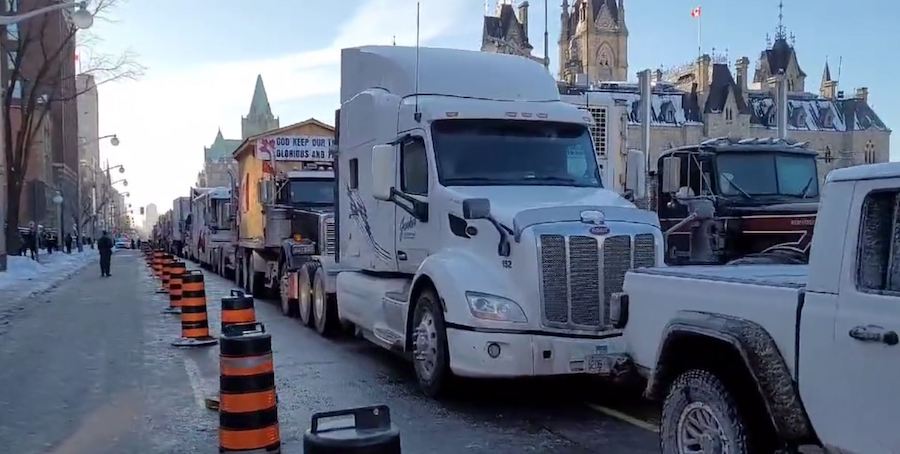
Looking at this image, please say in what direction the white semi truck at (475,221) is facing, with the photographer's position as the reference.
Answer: facing the viewer and to the right of the viewer

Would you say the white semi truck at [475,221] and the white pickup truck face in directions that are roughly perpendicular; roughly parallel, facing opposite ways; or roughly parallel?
roughly parallel

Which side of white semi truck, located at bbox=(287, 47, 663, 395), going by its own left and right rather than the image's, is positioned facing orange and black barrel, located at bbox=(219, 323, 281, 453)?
right

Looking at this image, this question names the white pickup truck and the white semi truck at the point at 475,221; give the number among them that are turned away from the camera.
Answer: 0

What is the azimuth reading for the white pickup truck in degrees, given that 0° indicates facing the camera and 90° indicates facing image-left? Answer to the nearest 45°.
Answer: approximately 315°

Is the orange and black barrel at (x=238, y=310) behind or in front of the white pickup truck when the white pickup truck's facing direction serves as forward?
behind

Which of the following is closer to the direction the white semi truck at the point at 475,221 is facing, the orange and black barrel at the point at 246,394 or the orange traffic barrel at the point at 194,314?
the orange and black barrel

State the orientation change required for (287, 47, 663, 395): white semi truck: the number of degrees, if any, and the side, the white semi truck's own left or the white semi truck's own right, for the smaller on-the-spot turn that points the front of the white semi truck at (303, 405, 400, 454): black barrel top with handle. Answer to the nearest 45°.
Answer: approximately 45° to the white semi truck's own right

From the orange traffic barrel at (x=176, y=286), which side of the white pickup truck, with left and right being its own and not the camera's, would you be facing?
back

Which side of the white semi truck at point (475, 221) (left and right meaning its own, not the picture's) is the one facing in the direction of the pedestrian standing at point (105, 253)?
back

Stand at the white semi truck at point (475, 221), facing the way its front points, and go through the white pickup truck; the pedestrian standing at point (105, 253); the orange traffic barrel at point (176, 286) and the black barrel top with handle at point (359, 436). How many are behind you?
2

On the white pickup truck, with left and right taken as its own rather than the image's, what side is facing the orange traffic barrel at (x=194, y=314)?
back
